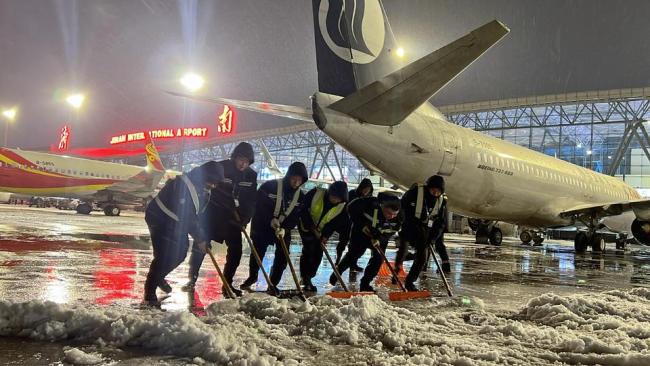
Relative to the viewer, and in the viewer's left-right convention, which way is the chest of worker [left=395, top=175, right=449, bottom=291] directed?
facing the viewer and to the right of the viewer

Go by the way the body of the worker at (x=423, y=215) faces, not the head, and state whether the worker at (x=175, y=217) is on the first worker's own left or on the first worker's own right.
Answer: on the first worker's own right

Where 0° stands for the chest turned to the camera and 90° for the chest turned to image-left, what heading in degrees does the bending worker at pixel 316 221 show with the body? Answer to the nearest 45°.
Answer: approximately 315°

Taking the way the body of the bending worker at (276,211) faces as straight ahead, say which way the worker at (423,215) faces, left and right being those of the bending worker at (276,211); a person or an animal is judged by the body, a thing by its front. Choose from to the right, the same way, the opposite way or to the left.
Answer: the same way

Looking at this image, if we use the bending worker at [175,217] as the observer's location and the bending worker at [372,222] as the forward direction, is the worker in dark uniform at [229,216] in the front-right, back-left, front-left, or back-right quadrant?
front-left

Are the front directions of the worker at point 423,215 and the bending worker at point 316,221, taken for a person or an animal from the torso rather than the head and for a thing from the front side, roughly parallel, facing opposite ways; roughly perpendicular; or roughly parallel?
roughly parallel

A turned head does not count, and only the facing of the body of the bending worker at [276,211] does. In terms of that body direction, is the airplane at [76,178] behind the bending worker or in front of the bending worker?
behind

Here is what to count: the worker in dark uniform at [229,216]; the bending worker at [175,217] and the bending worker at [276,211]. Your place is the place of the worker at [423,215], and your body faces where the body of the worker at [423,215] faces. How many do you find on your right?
3

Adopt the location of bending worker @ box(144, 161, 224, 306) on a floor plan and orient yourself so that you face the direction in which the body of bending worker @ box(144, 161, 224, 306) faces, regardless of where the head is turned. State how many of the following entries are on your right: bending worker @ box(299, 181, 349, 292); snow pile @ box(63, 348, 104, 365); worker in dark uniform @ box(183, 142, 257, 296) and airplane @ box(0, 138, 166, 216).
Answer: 1

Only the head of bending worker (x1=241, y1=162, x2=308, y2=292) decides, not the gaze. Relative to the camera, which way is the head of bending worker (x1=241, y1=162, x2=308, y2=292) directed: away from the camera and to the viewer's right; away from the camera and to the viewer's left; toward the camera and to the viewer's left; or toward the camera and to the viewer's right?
toward the camera and to the viewer's right

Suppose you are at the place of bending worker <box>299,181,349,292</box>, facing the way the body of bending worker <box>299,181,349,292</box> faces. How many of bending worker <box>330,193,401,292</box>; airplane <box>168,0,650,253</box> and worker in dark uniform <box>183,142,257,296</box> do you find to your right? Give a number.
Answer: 1

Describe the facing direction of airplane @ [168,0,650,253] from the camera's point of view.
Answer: facing away from the viewer and to the right of the viewer

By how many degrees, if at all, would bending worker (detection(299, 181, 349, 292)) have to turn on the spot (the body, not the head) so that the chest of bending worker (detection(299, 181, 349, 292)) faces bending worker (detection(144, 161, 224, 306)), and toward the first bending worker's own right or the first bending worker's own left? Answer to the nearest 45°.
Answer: approximately 90° to the first bending worker's own right

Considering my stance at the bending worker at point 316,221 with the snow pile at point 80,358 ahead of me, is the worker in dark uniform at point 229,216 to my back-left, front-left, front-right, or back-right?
front-right

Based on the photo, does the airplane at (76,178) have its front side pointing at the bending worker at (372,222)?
no

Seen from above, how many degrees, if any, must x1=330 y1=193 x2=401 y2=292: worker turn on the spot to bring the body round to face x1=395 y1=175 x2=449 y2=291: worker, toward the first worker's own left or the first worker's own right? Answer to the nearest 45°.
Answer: approximately 45° to the first worker's own left
